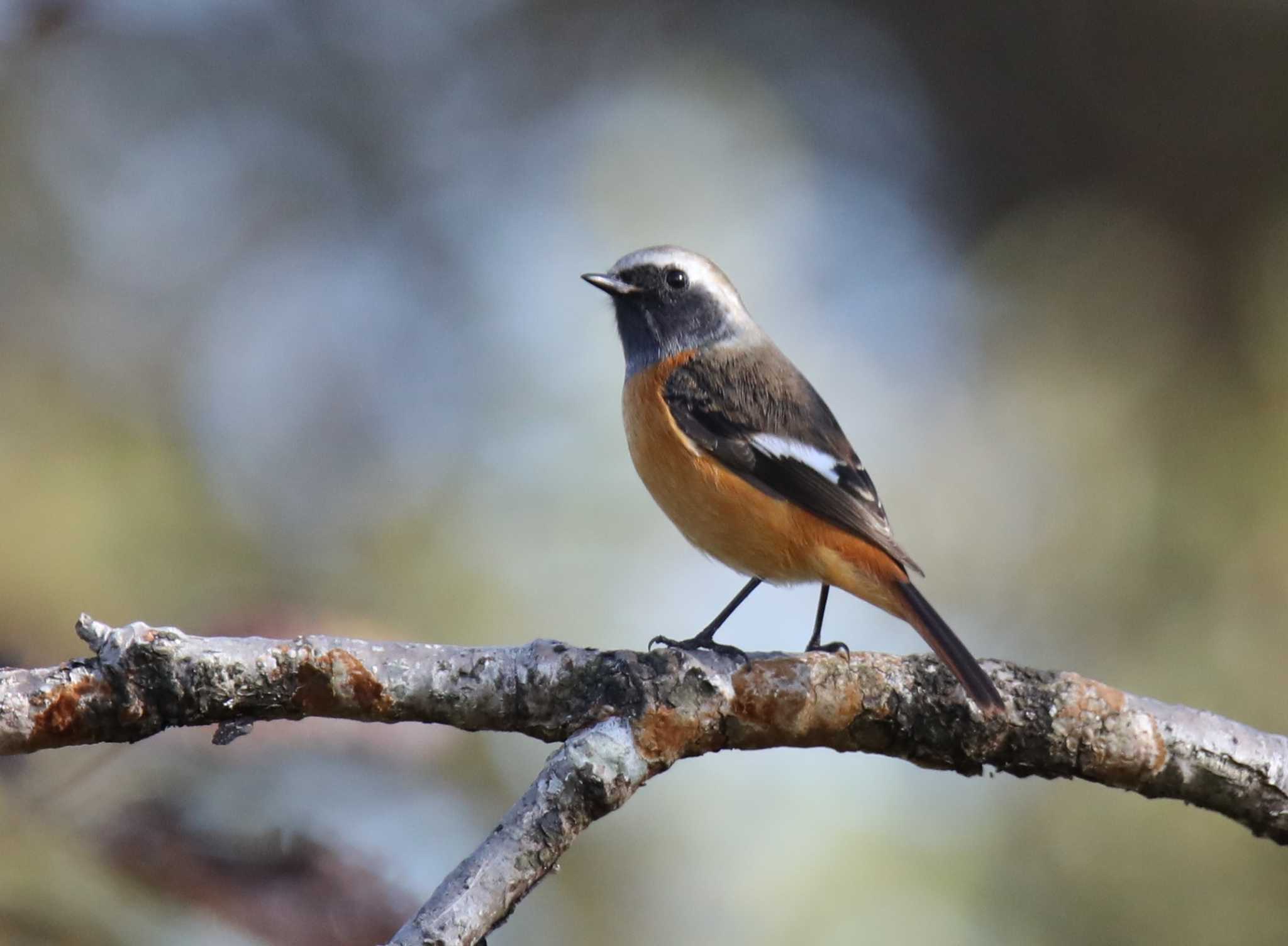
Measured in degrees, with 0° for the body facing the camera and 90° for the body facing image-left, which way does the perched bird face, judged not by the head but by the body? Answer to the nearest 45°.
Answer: approximately 90°
